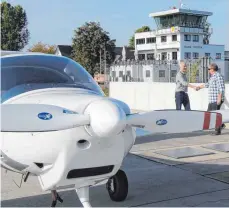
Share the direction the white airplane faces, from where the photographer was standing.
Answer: facing the viewer and to the right of the viewer

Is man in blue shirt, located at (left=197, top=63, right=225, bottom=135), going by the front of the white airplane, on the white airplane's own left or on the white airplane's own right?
on the white airplane's own left

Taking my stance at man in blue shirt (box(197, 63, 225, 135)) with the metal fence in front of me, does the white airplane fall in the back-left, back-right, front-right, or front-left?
back-left

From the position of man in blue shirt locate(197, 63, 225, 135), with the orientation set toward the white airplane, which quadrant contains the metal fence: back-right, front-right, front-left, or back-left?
back-right

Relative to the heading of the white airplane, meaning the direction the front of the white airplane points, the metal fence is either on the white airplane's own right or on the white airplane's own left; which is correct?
on the white airplane's own left
